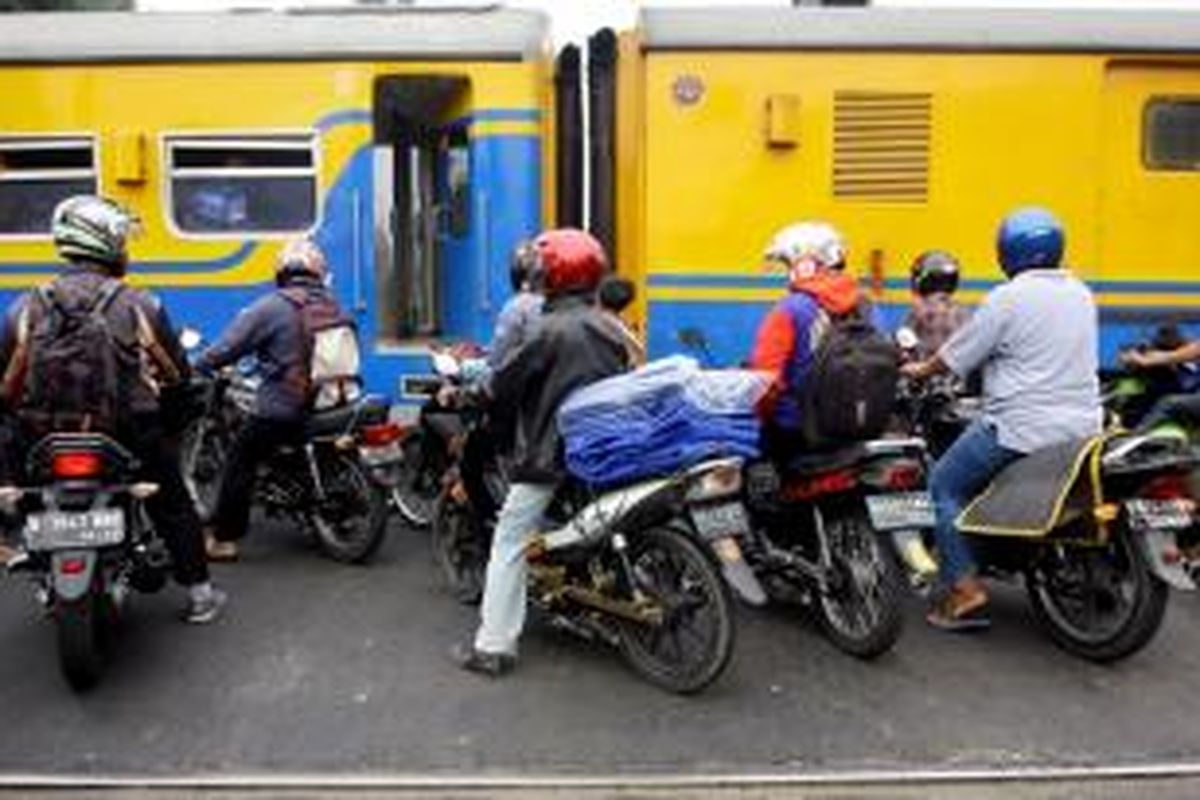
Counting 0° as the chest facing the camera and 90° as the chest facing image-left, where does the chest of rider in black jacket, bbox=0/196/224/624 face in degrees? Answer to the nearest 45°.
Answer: approximately 180°

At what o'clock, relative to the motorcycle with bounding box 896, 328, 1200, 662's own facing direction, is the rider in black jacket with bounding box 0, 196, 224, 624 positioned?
The rider in black jacket is roughly at 10 o'clock from the motorcycle.

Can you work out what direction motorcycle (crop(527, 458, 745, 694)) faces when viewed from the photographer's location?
facing away from the viewer and to the left of the viewer

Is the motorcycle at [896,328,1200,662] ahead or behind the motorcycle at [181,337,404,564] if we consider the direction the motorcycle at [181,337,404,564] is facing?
behind

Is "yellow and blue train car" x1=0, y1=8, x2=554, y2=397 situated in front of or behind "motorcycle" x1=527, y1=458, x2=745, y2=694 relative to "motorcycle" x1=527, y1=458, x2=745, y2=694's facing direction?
in front

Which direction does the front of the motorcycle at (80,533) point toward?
away from the camera

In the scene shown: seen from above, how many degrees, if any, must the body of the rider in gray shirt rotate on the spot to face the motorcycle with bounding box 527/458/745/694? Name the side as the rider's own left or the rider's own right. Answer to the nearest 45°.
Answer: approximately 90° to the rider's own left

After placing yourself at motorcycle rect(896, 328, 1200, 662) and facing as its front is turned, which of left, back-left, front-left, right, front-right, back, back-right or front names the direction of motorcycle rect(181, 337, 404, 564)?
front-left

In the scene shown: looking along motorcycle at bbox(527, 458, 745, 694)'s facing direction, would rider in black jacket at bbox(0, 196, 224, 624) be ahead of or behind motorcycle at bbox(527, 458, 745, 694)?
ahead

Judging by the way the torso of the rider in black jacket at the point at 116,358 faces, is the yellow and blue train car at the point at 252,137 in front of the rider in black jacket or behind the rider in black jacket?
in front

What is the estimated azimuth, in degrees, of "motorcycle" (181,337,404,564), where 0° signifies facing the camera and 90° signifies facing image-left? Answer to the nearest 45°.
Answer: approximately 135°

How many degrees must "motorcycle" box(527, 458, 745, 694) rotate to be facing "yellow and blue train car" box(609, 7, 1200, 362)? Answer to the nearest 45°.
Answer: approximately 90° to its right

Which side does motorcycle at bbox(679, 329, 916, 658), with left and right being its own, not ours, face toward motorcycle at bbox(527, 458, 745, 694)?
left
